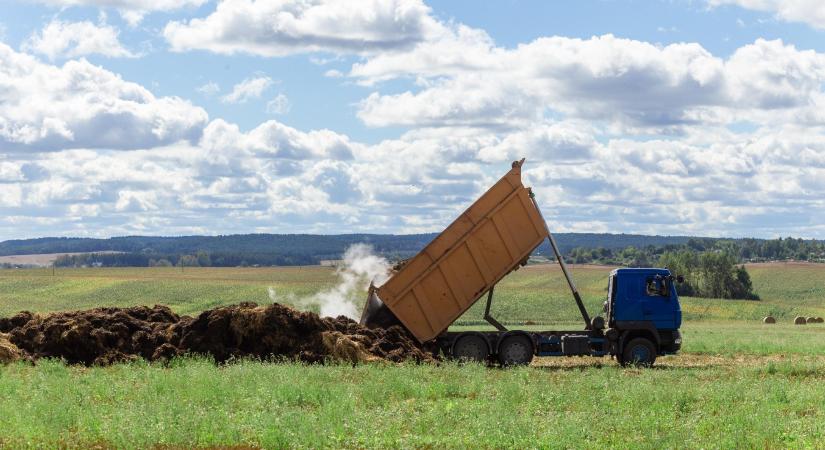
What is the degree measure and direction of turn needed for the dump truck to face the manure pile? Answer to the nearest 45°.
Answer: approximately 180°

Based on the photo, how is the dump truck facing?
to the viewer's right

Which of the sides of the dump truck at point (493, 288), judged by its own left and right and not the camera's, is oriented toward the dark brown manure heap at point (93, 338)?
back
